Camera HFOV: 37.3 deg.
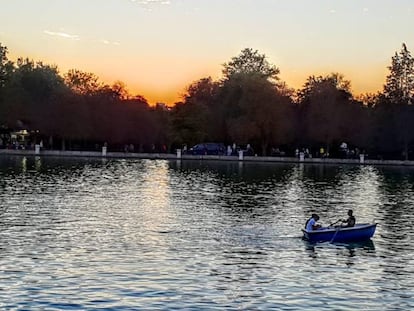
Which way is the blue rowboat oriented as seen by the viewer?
to the viewer's right
